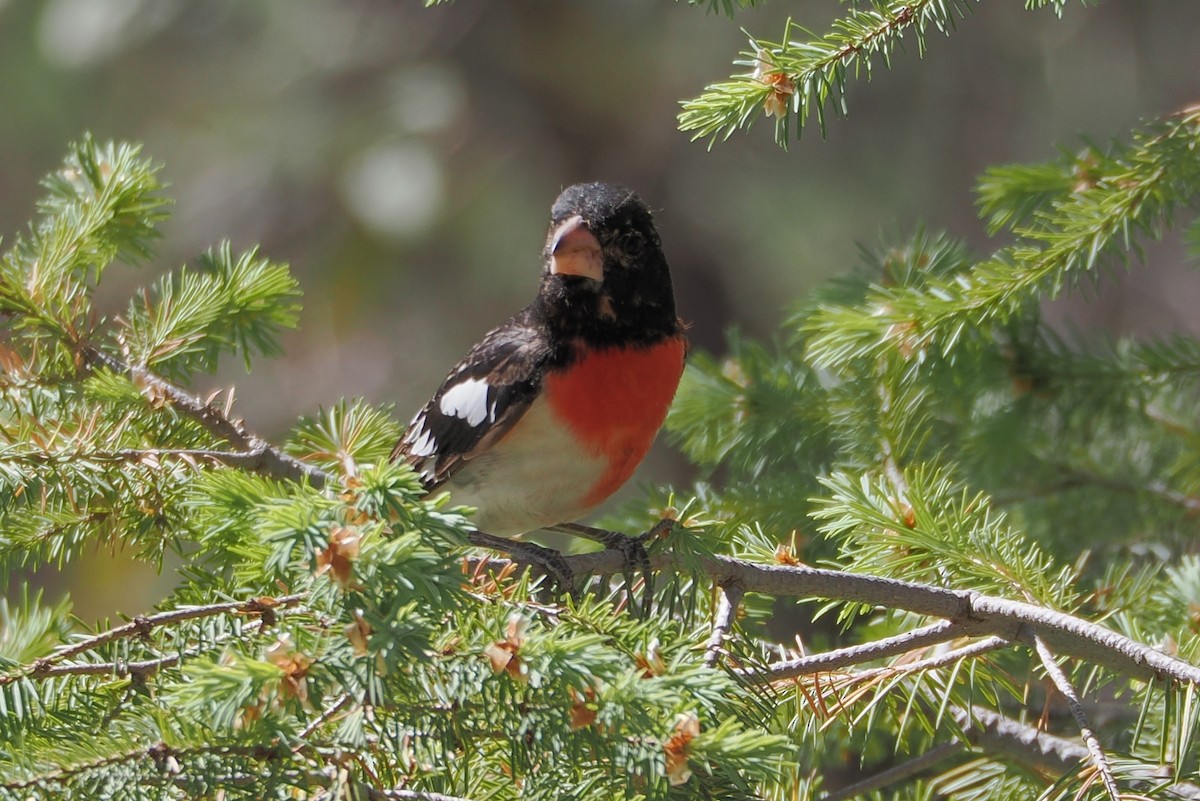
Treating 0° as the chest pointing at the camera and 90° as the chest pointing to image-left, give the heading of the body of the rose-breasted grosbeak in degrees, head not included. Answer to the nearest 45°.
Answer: approximately 315°
